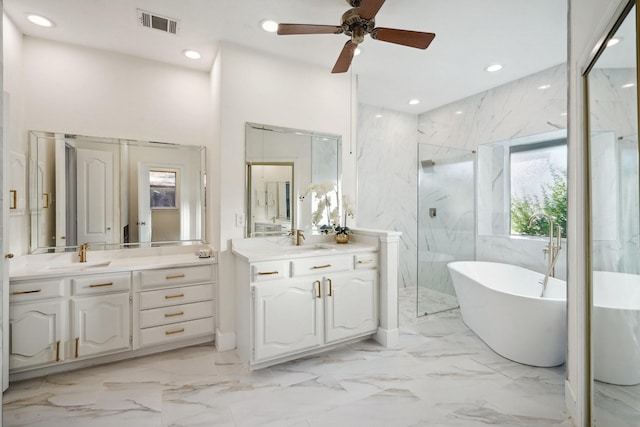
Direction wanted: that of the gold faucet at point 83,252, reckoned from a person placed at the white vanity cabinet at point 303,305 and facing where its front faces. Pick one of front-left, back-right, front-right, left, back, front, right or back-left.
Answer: back-right

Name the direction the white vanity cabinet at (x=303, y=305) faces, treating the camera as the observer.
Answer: facing the viewer and to the right of the viewer

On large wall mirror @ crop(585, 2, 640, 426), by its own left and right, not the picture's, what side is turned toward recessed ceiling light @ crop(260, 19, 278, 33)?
front

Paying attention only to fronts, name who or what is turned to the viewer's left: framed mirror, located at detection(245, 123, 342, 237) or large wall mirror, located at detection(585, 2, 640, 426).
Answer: the large wall mirror

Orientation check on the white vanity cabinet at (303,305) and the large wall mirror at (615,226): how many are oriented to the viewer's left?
1

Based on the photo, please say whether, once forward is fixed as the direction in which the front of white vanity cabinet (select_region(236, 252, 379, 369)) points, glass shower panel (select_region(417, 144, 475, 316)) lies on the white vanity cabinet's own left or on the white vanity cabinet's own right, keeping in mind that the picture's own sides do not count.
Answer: on the white vanity cabinet's own left

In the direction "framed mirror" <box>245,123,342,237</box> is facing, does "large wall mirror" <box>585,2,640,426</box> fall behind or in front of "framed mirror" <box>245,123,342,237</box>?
in front

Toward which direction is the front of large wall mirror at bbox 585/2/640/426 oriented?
to the viewer's left
